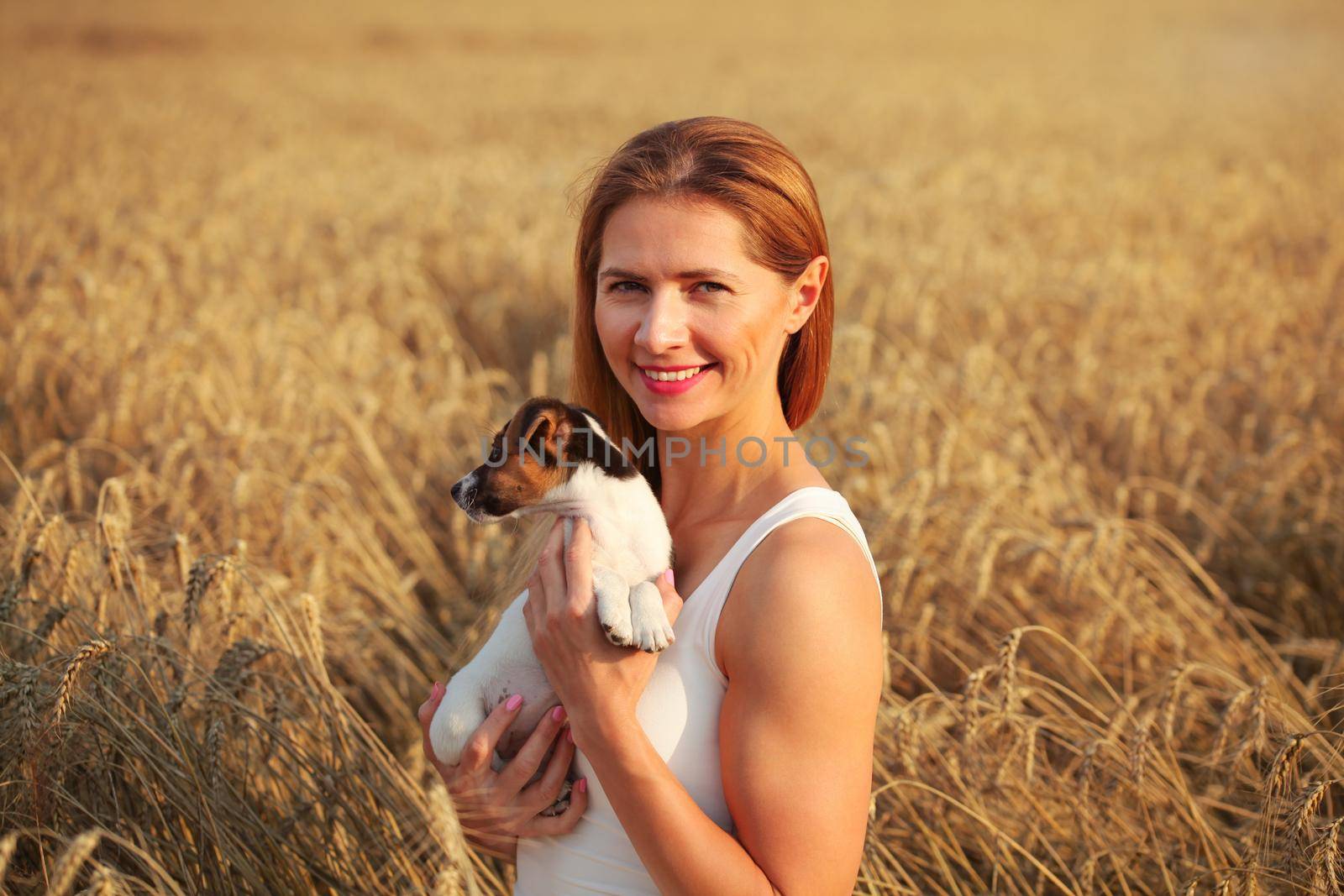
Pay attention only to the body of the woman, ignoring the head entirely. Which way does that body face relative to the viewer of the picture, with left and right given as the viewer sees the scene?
facing the viewer and to the left of the viewer
